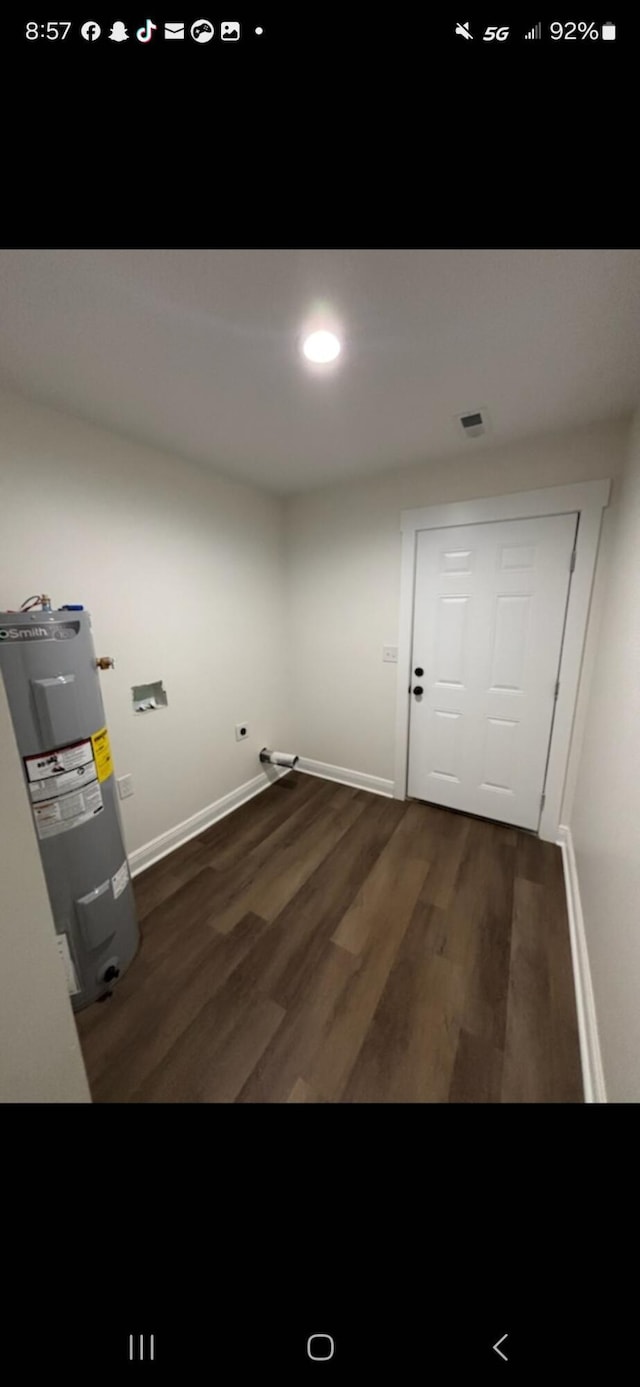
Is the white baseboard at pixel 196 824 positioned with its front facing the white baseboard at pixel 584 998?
yes

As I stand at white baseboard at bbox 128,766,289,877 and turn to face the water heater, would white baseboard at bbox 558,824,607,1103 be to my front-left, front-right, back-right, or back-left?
front-left

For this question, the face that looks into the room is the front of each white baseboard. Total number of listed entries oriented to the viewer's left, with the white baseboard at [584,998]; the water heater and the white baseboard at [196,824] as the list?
1

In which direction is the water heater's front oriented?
toward the camera

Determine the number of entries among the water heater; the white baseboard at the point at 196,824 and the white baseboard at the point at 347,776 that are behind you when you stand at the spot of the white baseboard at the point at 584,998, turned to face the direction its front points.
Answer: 0

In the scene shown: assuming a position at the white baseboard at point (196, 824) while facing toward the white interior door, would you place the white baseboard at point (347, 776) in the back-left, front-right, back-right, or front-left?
front-left

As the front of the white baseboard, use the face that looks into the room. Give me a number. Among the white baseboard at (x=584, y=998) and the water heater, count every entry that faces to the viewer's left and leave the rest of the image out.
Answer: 1

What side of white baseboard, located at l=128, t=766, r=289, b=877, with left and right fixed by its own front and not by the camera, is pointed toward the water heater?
right

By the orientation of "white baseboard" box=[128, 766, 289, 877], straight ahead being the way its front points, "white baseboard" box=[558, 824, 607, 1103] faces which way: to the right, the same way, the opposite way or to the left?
the opposite way

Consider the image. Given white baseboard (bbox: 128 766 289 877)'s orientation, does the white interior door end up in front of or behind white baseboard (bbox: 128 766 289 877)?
in front

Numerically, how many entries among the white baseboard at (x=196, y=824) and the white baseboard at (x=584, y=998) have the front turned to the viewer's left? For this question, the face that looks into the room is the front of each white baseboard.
1

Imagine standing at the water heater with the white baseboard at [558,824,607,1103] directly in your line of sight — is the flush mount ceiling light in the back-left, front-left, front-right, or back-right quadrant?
front-left

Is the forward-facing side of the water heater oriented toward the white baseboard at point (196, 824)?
no

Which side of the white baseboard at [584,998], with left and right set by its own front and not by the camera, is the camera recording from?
left

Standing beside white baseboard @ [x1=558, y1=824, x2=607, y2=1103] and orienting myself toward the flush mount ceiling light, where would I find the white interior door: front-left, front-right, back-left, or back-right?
front-right

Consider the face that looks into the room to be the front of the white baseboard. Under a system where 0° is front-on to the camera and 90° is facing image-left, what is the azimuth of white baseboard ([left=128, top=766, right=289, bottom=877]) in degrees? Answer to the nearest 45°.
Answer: approximately 315°
